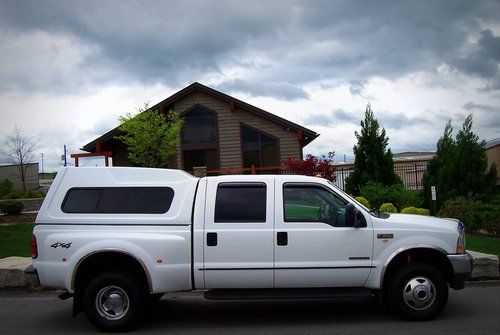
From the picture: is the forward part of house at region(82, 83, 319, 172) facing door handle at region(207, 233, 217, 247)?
yes

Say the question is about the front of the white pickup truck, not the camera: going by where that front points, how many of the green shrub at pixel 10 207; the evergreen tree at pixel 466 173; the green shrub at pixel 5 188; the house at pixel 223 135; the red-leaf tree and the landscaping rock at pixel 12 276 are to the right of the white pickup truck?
0

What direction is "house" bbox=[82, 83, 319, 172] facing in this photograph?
toward the camera

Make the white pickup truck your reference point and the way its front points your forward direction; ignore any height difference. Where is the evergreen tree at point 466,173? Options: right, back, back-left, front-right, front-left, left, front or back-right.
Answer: front-left

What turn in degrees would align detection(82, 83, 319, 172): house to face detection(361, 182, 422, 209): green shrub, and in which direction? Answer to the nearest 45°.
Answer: approximately 45° to its left

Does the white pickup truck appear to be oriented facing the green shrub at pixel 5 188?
no

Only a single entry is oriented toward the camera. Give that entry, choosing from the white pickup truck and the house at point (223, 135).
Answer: the house

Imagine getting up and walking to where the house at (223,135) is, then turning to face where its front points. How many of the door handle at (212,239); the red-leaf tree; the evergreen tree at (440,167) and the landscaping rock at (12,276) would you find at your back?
0

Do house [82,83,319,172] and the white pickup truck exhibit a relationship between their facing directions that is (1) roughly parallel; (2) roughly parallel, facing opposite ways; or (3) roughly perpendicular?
roughly perpendicular

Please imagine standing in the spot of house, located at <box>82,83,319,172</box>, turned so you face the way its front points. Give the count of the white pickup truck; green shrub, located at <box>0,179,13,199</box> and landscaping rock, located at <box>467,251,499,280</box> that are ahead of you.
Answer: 2

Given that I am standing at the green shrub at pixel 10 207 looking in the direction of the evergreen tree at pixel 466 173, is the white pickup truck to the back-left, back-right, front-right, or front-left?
front-right

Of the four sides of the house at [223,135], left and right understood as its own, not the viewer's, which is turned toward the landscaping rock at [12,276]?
front

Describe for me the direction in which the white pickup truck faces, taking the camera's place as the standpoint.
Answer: facing to the right of the viewer

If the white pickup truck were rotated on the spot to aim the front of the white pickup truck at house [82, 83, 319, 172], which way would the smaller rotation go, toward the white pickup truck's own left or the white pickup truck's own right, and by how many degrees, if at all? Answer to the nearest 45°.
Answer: approximately 90° to the white pickup truck's own left

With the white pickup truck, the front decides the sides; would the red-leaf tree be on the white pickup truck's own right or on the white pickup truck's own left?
on the white pickup truck's own left

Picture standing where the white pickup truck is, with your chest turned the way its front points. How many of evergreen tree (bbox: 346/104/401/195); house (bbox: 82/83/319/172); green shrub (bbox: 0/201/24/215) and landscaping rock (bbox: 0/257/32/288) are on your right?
0

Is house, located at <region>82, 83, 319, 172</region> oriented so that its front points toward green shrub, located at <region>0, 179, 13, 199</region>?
no
